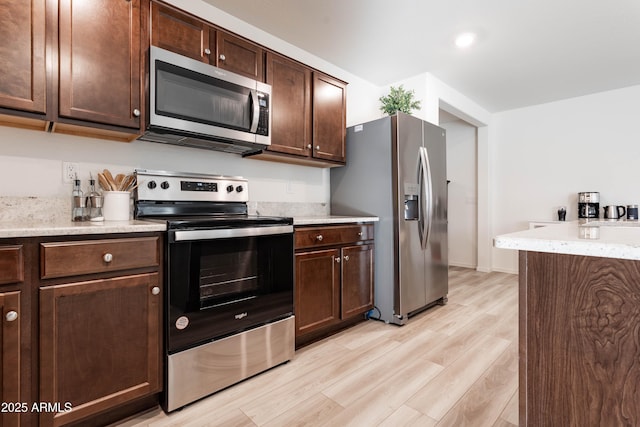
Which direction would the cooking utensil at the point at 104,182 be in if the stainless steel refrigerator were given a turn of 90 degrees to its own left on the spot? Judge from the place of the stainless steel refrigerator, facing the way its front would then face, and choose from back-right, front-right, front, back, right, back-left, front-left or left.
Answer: back

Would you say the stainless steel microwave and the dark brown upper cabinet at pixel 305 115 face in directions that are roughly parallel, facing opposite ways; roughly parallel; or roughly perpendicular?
roughly parallel

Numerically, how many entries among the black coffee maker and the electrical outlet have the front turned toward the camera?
2

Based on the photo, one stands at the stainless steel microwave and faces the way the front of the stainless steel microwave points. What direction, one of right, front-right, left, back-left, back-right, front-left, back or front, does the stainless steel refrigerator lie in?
front-left

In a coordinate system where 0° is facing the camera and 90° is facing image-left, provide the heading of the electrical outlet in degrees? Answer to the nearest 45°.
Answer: approximately 0°

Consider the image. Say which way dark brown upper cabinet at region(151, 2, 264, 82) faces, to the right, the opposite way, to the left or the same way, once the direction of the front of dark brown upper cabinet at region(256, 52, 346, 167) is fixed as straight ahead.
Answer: the same way

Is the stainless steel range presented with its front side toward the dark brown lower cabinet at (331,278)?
no

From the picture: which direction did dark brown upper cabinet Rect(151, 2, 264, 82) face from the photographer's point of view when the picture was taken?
facing the viewer and to the right of the viewer

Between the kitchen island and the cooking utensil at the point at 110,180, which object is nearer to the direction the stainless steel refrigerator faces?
the kitchen island

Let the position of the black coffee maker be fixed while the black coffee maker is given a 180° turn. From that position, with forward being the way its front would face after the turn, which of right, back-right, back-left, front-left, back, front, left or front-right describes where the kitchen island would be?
back

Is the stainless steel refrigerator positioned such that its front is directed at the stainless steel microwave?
no

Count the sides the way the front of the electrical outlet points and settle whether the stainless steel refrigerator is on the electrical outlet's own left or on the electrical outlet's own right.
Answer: on the electrical outlet's own left

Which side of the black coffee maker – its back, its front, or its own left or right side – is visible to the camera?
front

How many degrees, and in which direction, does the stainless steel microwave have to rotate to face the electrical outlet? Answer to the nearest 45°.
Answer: approximately 135° to its right

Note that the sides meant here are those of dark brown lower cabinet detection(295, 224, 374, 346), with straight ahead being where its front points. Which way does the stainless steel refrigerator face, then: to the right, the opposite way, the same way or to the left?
the same way

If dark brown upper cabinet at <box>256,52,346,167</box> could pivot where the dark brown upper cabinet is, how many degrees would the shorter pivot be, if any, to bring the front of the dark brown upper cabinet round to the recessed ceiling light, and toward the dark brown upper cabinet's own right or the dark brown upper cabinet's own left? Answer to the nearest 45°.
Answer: approximately 45° to the dark brown upper cabinet's own left

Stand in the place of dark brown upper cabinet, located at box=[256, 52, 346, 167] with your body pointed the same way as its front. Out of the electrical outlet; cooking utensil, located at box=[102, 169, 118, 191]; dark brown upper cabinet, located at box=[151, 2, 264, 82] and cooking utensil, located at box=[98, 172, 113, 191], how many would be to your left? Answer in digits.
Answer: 0
